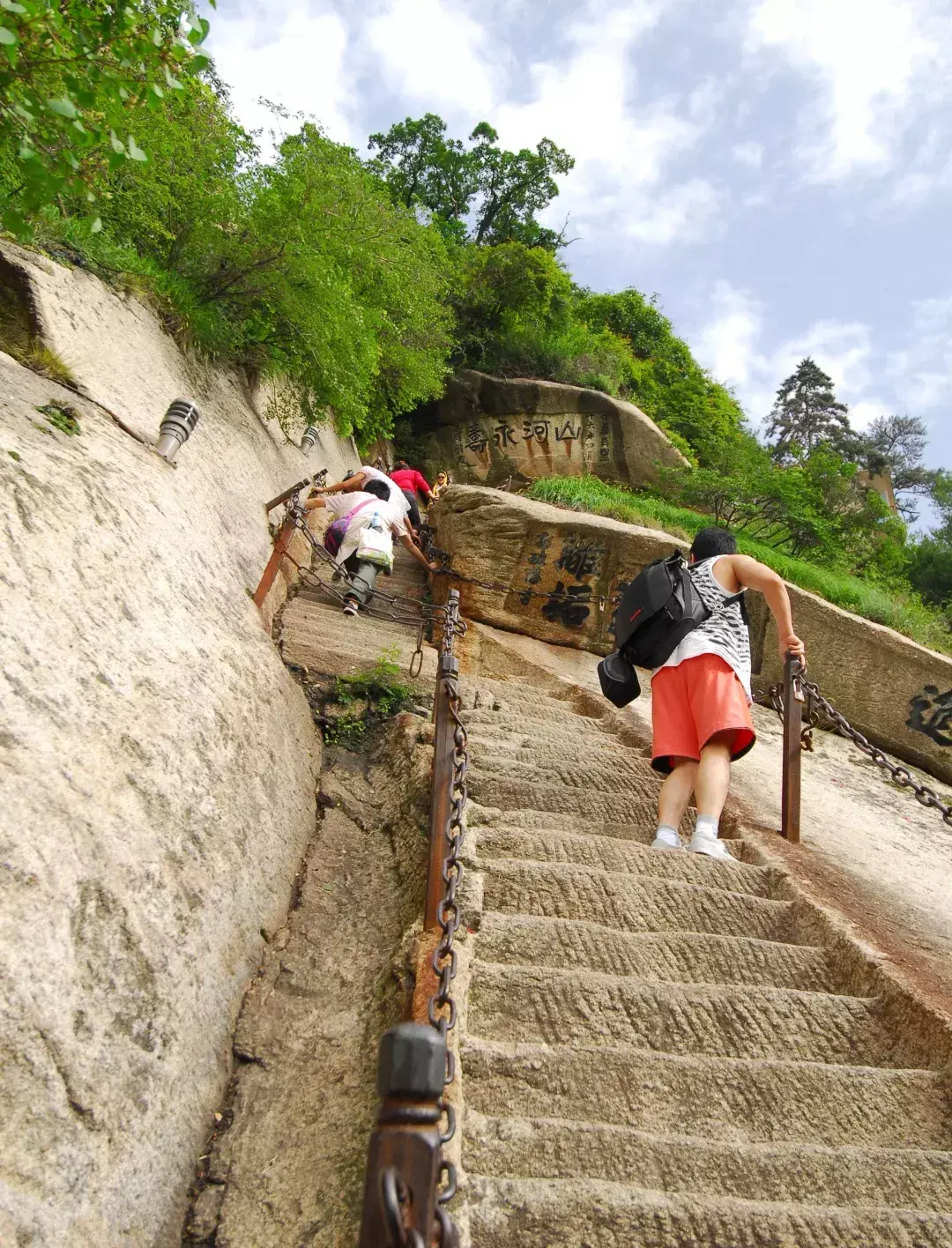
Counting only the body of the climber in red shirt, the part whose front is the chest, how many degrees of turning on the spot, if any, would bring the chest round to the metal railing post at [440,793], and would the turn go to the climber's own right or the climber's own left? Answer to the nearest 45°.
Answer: approximately 180°

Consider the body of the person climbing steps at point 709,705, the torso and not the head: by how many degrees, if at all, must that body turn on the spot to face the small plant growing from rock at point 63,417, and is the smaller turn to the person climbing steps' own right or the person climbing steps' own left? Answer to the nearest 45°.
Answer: approximately 135° to the person climbing steps' own left

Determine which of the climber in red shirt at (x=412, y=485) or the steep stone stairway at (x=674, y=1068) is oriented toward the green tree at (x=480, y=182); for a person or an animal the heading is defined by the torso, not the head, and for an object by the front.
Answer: the climber in red shirt

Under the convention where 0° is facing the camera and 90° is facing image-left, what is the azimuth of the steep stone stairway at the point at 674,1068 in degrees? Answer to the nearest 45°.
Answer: approximately 0°

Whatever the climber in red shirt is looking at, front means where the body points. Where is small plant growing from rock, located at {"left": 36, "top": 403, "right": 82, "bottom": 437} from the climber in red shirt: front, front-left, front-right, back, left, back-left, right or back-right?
back

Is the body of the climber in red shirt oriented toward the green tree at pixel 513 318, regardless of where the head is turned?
yes

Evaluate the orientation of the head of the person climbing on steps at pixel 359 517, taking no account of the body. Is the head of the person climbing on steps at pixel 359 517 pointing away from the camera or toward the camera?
away from the camera

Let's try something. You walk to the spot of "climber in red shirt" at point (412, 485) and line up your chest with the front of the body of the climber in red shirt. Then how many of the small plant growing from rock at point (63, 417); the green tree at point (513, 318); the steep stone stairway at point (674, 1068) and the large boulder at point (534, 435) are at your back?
2

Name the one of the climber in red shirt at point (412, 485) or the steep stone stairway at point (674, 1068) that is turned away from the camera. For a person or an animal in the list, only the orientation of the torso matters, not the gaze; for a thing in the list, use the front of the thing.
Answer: the climber in red shirt

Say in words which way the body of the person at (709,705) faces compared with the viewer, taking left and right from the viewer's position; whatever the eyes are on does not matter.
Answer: facing away from the viewer and to the right of the viewer

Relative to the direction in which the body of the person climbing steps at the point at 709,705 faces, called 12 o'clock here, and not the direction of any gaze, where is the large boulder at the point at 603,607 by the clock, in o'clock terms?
The large boulder is roughly at 10 o'clock from the person climbing steps.

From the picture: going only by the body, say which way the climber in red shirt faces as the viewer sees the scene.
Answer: away from the camera
